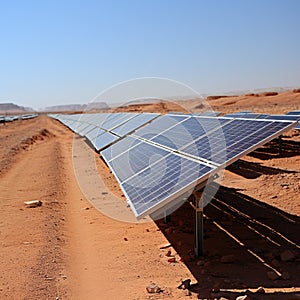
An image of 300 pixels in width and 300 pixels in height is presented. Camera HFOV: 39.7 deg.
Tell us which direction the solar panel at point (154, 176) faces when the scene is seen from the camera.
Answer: facing the viewer and to the left of the viewer

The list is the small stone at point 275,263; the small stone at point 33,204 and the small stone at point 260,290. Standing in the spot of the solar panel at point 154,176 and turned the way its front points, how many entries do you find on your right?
1

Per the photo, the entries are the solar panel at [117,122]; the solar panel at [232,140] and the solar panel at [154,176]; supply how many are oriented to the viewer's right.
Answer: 0

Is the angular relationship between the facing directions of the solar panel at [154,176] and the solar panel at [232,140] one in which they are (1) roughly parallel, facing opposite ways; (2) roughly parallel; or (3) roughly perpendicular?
roughly parallel

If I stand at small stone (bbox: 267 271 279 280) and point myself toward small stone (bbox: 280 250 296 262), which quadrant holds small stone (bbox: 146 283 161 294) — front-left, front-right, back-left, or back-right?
back-left

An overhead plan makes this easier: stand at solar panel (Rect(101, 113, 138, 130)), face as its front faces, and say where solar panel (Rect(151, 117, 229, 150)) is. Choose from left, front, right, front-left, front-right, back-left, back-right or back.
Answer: front-left

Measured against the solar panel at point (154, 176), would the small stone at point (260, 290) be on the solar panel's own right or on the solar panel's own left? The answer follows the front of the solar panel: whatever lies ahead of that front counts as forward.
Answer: on the solar panel's own left

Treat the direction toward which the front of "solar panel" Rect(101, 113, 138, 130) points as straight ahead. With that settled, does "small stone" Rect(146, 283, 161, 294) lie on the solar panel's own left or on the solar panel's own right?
on the solar panel's own left

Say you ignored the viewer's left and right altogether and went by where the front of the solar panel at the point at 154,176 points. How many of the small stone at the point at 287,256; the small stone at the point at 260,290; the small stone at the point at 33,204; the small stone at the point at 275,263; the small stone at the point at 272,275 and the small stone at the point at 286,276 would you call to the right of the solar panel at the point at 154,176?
1

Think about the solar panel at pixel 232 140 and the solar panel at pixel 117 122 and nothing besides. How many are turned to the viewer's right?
0

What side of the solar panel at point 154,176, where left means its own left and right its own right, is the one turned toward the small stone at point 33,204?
front

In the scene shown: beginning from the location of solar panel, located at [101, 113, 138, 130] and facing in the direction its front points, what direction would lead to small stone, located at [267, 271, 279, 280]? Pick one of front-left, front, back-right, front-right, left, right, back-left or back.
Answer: front-left

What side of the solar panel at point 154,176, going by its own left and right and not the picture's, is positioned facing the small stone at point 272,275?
left
